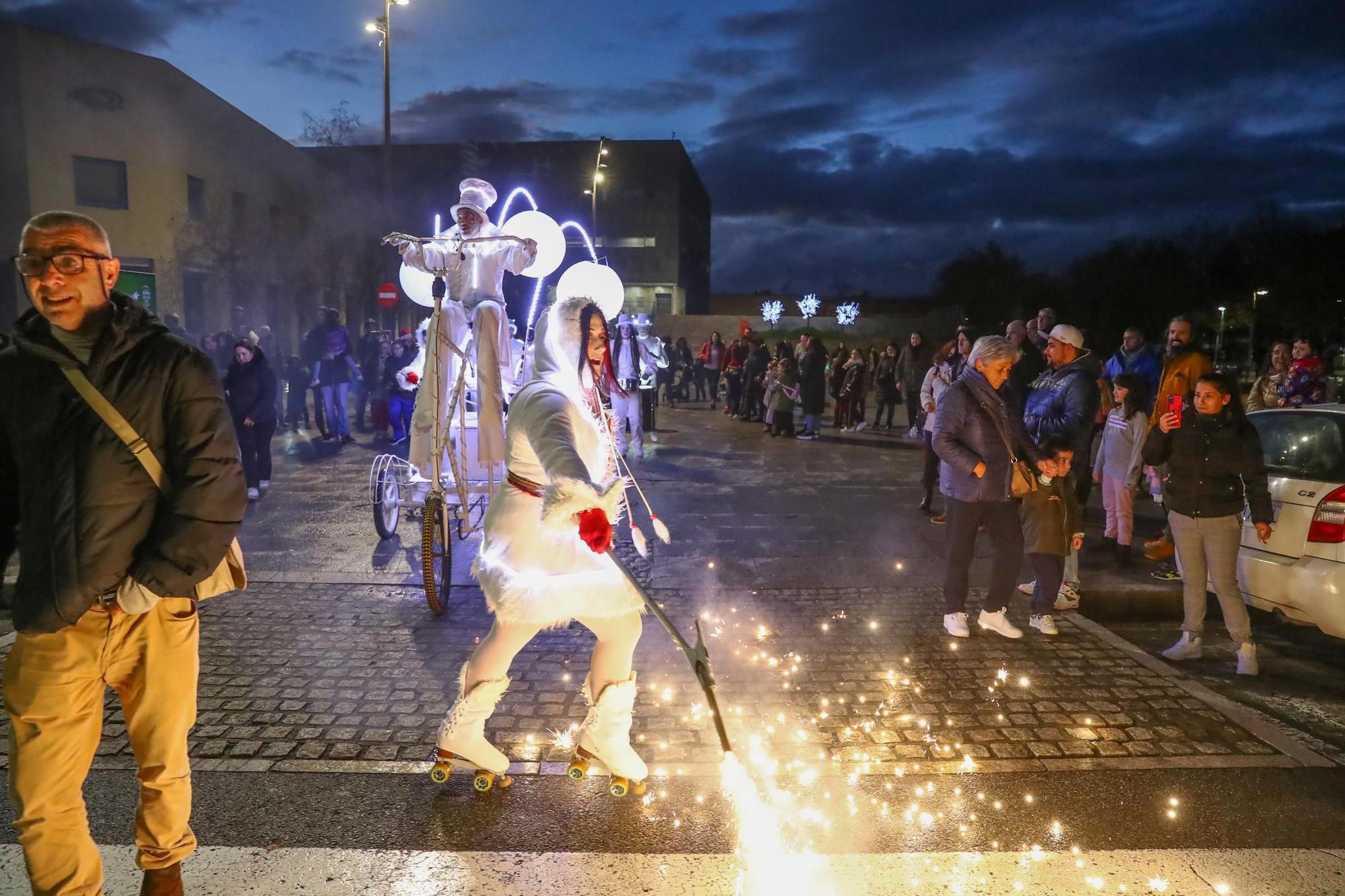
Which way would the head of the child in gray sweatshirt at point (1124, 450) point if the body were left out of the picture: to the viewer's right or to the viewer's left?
to the viewer's left

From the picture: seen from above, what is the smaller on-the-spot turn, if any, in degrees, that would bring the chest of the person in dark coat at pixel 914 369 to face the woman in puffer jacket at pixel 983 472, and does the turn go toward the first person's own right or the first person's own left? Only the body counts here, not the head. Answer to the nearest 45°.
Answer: approximately 45° to the first person's own left

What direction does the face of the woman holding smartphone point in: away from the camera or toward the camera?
toward the camera

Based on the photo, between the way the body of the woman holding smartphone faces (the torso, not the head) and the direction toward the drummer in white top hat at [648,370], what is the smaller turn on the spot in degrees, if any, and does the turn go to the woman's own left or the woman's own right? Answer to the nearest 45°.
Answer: approximately 90° to the woman's own right

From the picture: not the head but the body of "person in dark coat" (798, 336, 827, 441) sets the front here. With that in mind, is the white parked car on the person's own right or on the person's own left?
on the person's own left

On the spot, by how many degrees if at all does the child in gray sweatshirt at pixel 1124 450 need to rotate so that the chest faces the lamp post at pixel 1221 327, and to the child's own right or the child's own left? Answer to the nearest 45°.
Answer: approximately 135° to the child's own right

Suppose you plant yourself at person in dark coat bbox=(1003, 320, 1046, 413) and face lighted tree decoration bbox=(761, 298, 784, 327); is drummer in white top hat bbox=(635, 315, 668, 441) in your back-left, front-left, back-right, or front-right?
front-left

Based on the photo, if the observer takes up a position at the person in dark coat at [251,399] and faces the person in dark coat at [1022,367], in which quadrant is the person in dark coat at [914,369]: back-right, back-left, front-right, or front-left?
front-left

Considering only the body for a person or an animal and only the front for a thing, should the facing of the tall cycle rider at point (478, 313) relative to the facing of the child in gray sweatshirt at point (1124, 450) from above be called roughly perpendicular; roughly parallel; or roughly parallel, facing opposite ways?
roughly perpendicular

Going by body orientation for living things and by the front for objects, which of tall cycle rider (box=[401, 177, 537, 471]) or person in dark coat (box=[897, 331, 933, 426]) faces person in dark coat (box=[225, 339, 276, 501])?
person in dark coat (box=[897, 331, 933, 426])

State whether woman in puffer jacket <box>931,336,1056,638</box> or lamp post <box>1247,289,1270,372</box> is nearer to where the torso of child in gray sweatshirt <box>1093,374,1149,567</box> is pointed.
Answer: the woman in puffer jacket

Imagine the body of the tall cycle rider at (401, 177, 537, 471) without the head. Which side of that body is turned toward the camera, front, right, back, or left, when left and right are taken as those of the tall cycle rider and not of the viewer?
front

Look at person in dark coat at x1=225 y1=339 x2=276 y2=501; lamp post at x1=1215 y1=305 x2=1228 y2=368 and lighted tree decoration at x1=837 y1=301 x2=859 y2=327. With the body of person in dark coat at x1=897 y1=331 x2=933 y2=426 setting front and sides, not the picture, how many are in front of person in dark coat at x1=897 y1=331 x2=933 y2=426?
1
